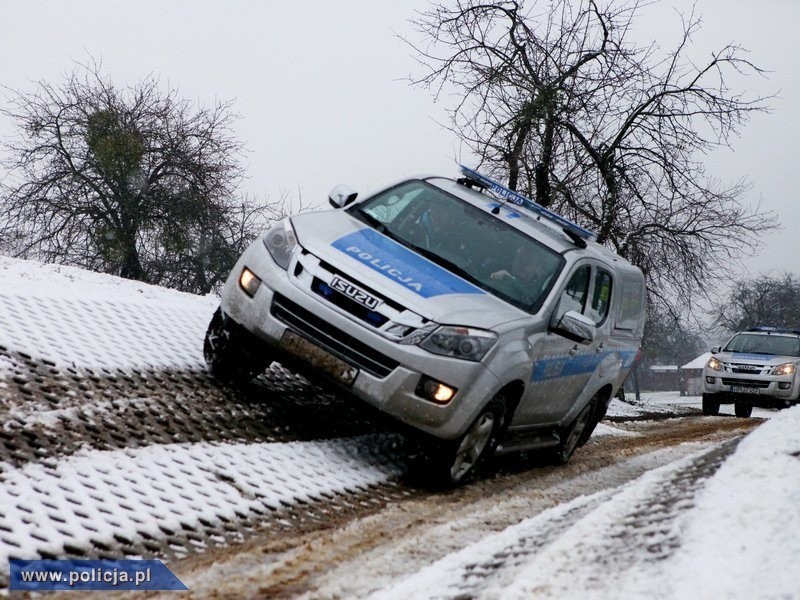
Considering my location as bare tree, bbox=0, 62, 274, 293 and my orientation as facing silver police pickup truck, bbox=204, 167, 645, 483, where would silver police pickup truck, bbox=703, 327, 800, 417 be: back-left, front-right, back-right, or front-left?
front-left

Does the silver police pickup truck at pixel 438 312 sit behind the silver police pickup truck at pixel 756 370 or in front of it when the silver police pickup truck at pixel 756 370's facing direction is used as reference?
in front

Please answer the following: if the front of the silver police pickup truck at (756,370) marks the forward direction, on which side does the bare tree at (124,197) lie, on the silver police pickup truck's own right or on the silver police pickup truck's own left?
on the silver police pickup truck's own right

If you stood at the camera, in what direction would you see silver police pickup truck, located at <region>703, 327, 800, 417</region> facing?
facing the viewer and to the left of the viewer
